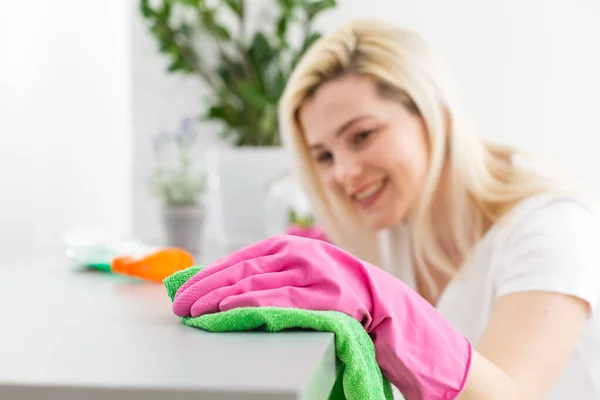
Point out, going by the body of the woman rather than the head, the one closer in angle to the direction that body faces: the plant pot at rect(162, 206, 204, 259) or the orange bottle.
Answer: the orange bottle

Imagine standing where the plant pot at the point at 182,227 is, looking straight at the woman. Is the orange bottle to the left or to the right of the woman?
right

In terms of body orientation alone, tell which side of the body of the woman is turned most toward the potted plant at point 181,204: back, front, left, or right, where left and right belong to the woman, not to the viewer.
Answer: right

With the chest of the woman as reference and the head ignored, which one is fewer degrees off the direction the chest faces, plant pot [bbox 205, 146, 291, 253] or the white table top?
the white table top

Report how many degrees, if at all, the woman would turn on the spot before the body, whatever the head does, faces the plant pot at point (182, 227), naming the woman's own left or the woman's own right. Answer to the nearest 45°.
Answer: approximately 90° to the woman's own right

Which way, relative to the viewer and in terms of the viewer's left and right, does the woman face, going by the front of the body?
facing the viewer and to the left of the viewer

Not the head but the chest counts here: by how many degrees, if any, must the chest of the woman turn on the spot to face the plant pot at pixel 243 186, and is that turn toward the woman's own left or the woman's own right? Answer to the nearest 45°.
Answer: approximately 90° to the woman's own right

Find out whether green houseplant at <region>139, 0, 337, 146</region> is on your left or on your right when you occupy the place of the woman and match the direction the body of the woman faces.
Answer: on your right

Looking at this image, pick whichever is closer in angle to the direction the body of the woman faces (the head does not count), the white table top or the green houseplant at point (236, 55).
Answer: the white table top
